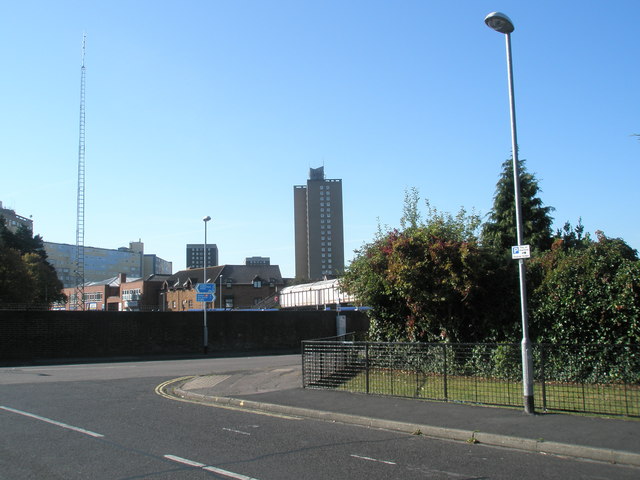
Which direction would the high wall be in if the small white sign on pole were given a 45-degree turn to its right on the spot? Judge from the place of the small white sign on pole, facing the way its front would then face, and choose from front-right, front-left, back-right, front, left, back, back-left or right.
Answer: right

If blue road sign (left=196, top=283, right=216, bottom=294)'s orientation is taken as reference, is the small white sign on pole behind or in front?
in front

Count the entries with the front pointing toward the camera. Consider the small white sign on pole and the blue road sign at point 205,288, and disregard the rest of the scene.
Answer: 2

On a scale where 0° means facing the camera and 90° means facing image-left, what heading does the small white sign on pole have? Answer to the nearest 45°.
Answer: approximately 0°

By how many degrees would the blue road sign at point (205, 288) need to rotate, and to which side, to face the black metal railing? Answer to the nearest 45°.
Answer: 0° — it already faces it

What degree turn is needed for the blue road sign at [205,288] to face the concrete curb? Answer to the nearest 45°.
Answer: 0° — it already faces it
